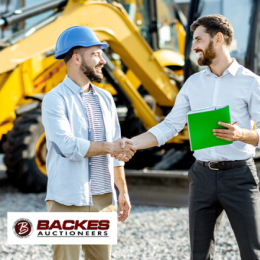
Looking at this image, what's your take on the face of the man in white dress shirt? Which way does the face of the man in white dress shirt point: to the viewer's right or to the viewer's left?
to the viewer's left

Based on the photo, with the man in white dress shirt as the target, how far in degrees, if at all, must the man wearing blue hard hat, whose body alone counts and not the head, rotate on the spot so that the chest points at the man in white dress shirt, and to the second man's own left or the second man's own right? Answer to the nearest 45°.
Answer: approximately 45° to the second man's own left

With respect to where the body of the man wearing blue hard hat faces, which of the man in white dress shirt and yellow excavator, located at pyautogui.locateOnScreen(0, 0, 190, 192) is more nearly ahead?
the man in white dress shirt

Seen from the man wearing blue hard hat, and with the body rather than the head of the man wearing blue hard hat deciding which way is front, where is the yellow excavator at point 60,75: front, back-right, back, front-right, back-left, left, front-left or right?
back-left

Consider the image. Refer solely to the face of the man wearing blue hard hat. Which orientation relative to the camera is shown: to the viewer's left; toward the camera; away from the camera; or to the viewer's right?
to the viewer's right

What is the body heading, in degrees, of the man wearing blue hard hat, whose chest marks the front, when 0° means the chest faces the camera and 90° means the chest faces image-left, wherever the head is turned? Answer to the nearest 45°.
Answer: approximately 315°
